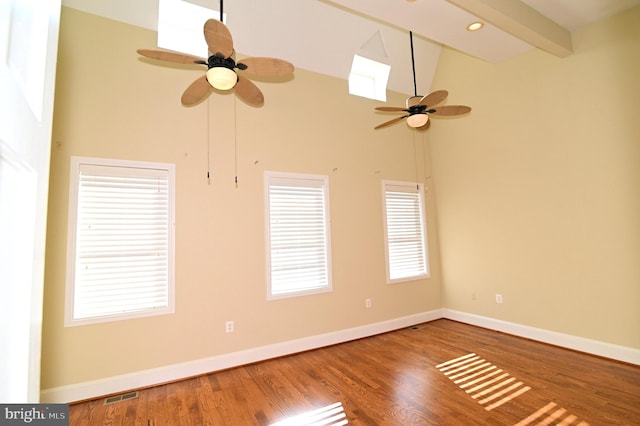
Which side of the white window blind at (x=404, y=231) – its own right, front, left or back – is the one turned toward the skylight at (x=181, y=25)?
right

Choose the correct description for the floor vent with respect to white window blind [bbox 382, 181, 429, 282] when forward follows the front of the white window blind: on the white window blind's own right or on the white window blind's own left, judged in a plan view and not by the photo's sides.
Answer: on the white window blind's own right

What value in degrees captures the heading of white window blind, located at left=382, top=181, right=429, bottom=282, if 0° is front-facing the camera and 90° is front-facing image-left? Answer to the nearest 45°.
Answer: approximately 315°
